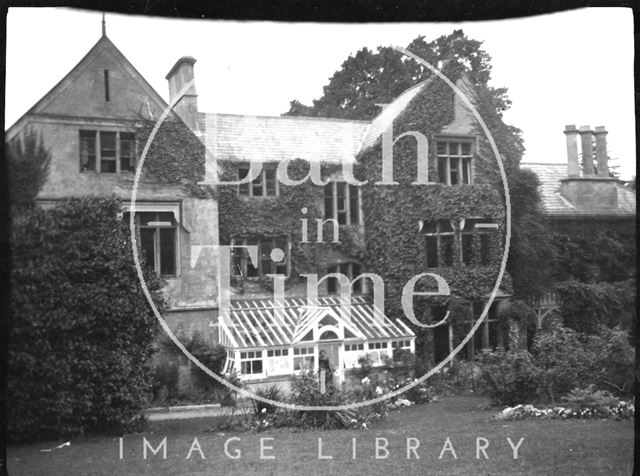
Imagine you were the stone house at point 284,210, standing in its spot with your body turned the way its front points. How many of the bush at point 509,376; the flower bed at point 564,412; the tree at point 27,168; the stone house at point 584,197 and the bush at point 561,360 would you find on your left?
4

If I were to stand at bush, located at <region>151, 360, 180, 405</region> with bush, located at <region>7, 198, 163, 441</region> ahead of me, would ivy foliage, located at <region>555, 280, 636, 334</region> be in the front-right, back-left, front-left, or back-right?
back-left

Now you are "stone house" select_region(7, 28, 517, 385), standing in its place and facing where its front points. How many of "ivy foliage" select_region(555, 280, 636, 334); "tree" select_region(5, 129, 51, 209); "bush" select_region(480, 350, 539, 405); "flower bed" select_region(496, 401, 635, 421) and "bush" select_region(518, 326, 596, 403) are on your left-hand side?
4

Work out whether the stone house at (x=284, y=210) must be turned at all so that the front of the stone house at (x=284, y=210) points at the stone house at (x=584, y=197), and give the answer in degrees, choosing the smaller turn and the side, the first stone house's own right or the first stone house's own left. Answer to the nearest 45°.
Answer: approximately 90° to the first stone house's own left

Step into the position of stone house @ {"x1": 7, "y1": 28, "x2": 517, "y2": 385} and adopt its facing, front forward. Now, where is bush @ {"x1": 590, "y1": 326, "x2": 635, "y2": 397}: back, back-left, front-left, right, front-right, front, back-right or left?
left

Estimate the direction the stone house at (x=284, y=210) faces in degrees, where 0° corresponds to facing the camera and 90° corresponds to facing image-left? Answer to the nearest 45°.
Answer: approximately 0°

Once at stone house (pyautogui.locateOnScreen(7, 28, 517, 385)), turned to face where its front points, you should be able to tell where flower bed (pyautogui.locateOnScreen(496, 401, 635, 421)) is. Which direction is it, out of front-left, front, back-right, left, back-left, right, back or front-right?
left

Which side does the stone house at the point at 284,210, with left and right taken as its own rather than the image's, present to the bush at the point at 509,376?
left

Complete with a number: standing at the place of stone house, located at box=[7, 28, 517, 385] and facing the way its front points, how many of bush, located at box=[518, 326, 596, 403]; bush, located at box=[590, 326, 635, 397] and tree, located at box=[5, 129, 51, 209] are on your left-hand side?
2

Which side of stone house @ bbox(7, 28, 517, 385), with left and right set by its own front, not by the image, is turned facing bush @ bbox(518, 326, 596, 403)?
left

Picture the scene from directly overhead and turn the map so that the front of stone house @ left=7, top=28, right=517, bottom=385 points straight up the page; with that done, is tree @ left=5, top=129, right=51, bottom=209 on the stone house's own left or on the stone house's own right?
on the stone house's own right

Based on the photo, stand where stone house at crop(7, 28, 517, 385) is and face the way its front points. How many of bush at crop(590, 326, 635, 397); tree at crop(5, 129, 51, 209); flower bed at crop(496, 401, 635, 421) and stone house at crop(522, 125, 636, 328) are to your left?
3
